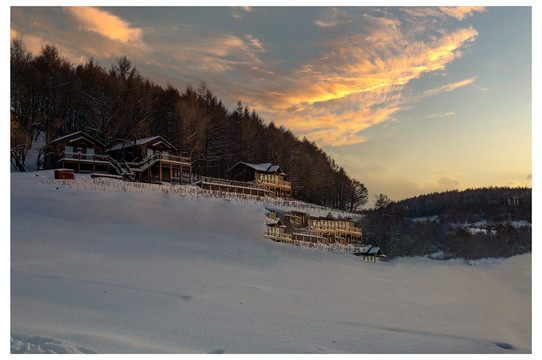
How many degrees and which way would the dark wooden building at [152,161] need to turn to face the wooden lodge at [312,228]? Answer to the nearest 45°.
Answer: approximately 90° to its left

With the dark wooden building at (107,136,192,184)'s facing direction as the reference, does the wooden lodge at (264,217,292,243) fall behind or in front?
in front

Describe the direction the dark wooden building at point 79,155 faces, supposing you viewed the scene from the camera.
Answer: facing the viewer

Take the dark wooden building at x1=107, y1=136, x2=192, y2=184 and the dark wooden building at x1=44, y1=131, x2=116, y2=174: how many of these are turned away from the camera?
0

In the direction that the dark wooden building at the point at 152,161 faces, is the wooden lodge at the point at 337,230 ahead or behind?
ahead

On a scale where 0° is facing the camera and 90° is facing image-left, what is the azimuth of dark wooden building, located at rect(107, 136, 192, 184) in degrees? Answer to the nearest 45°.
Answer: approximately 315°

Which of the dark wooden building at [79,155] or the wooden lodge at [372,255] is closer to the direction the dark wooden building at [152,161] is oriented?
the wooden lodge
